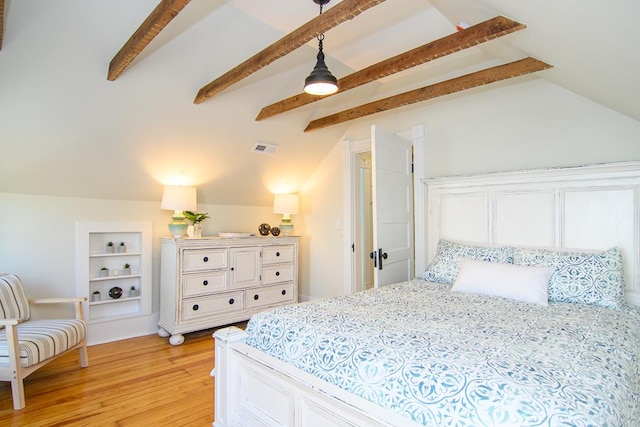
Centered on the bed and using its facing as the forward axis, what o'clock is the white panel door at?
The white panel door is roughly at 4 o'clock from the bed.

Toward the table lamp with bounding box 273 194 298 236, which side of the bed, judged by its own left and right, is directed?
right

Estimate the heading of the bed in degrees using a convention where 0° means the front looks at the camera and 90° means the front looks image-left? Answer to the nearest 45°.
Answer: approximately 45°

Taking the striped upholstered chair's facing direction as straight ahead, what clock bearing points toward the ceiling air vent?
The ceiling air vent is roughly at 10 o'clock from the striped upholstered chair.

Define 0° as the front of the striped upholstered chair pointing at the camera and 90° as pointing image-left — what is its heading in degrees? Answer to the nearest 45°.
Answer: approximately 315°

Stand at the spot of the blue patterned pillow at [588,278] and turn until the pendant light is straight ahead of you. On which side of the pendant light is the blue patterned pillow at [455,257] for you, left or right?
right

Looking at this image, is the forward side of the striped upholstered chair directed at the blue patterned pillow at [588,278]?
yes

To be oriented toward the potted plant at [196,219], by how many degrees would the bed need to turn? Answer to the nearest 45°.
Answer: approximately 90° to its right

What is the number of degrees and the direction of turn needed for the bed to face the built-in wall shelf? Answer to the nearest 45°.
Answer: approximately 45° to its right

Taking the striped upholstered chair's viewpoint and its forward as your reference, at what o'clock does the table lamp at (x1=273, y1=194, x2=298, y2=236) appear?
The table lamp is roughly at 10 o'clock from the striped upholstered chair.
